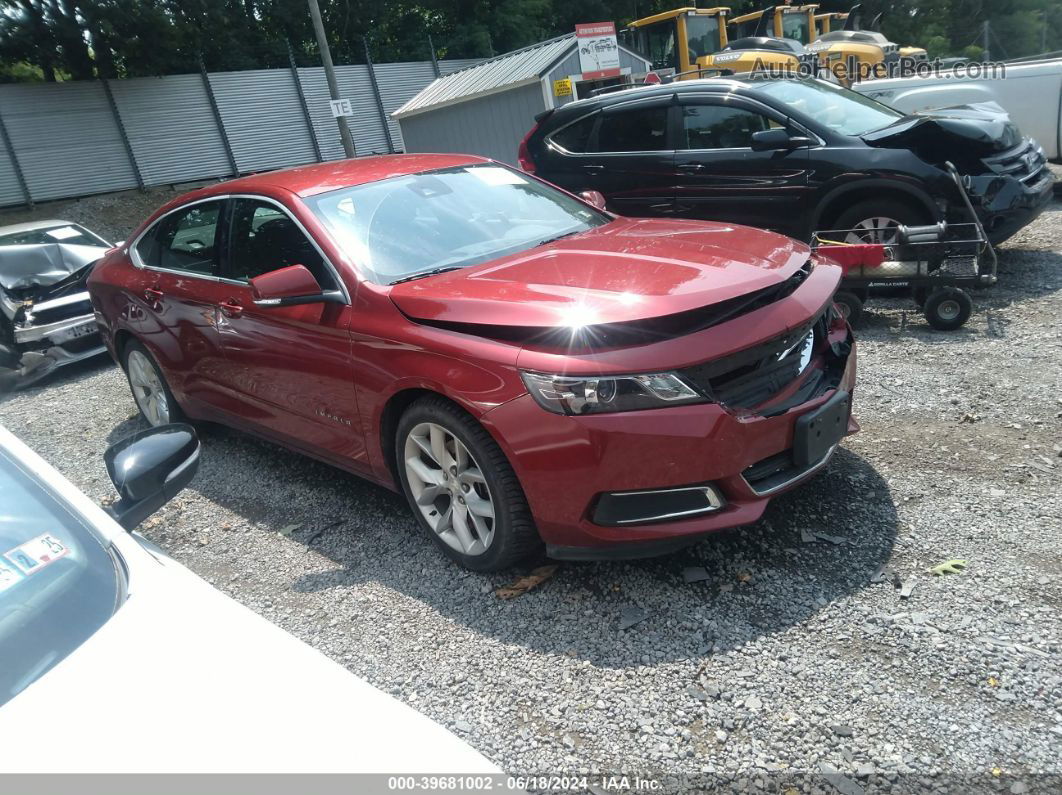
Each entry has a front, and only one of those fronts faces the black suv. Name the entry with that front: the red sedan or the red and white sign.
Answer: the red and white sign

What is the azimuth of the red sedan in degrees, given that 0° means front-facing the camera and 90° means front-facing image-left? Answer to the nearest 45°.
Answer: approximately 315°

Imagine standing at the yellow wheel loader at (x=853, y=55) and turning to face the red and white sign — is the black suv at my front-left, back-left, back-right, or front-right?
front-left

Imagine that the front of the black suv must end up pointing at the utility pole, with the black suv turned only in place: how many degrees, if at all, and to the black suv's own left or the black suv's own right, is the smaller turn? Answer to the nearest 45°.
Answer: approximately 180°

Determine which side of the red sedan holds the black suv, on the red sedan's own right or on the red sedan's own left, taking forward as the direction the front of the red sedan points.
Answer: on the red sedan's own left

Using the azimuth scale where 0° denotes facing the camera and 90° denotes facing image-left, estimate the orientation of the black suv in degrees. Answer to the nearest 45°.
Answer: approximately 315°

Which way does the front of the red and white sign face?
toward the camera

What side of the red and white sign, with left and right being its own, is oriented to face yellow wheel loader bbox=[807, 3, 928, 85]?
left

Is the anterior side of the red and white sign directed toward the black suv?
yes

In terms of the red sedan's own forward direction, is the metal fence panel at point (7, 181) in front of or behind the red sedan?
behind

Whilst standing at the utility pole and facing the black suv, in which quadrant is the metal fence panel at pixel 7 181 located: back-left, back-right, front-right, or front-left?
back-right

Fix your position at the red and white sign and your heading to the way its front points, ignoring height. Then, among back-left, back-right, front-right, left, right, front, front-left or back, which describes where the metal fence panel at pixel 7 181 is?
right
